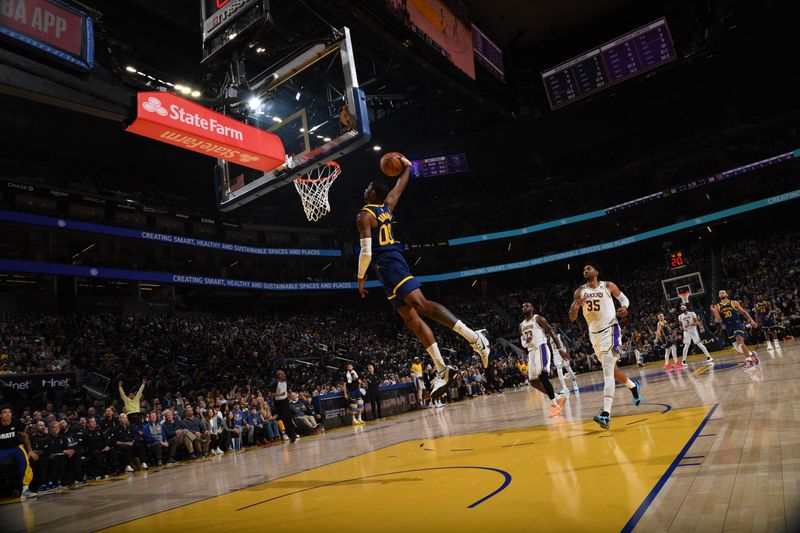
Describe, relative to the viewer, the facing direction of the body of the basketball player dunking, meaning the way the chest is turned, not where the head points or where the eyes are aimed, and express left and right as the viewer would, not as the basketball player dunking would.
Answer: facing away from the viewer and to the left of the viewer

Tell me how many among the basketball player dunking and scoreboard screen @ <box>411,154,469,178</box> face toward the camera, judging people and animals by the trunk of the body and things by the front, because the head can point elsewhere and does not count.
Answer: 1

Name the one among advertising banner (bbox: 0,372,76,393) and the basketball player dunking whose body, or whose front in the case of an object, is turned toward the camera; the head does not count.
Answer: the advertising banner

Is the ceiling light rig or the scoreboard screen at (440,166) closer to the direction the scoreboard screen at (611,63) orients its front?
the ceiling light rig

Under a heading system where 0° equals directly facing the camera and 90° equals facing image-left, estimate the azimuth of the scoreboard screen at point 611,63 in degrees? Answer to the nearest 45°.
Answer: approximately 45°

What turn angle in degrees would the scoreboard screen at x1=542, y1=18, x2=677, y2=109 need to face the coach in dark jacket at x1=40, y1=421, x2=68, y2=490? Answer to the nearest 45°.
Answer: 0° — it already faces them

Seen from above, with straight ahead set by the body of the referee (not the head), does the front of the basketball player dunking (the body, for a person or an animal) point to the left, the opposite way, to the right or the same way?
the opposite way

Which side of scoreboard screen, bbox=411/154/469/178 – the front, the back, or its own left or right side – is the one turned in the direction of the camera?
front

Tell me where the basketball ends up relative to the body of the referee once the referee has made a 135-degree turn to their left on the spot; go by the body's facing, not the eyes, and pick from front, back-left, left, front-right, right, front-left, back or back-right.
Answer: back

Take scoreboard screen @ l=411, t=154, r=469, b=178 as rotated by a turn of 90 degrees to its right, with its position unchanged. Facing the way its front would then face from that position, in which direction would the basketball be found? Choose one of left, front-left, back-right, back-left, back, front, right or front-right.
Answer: left

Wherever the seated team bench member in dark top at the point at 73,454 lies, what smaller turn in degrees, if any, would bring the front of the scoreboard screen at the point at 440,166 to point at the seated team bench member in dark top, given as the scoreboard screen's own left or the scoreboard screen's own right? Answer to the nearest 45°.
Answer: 0° — it already faces them
